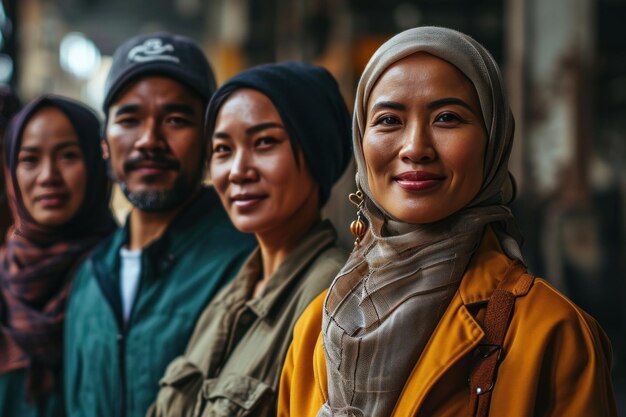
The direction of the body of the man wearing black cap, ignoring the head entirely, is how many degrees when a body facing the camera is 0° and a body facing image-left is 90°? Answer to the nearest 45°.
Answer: approximately 45°

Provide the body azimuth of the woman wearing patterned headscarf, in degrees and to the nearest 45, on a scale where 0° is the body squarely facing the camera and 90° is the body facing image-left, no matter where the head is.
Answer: approximately 0°

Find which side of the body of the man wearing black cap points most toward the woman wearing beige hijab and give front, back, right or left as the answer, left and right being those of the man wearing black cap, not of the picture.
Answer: left

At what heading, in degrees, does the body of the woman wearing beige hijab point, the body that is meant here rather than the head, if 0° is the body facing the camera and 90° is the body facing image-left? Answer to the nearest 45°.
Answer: approximately 45°

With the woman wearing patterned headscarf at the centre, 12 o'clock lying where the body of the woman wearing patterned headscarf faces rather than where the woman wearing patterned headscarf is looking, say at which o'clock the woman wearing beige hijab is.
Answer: The woman wearing beige hijab is roughly at 11 o'clock from the woman wearing patterned headscarf.

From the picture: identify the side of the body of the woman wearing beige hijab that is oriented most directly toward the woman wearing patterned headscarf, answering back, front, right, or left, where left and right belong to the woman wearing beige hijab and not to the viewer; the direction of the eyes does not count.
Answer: right

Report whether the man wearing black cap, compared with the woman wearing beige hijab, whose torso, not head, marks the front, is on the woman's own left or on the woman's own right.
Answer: on the woman's own right

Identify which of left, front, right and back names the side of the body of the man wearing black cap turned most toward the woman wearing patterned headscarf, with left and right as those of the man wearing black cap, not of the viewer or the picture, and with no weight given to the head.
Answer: right
